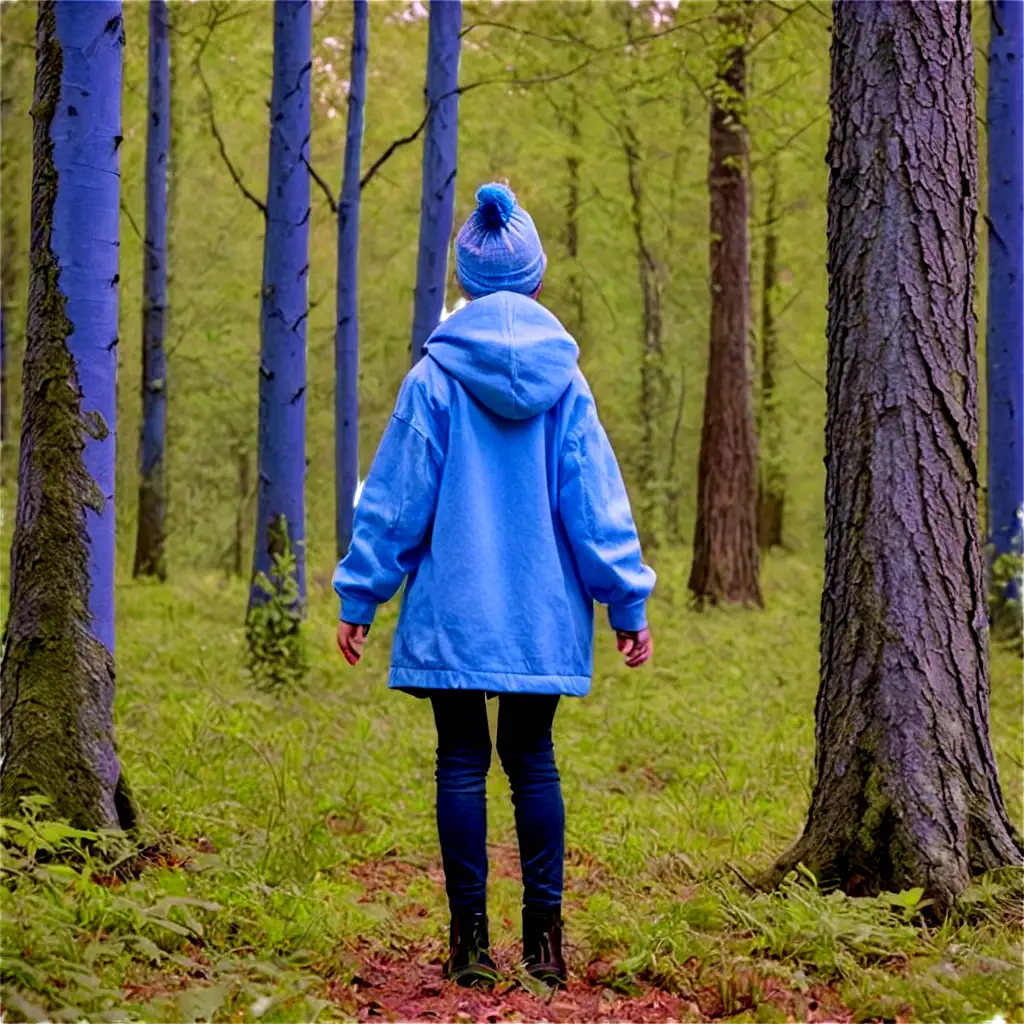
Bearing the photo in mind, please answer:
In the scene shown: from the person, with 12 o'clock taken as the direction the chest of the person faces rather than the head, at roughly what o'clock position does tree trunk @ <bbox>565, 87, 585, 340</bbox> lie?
The tree trunk is roughly at 12 o'clock from the person.

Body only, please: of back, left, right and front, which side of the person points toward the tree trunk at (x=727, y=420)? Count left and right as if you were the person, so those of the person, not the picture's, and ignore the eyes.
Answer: front

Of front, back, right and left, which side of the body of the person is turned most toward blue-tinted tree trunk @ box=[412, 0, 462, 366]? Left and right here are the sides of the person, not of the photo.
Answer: front

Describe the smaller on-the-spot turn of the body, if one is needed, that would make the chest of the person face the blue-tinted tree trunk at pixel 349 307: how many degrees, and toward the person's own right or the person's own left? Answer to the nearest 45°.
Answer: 0° — they already face it

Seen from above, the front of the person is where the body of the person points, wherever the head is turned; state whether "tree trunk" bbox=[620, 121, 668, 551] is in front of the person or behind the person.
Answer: in front

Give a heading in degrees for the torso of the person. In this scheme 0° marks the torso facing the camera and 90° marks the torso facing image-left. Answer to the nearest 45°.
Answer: approximately 180°

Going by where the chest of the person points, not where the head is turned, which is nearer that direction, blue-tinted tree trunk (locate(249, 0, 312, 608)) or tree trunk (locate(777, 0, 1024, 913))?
the blue-tinted tree trunk

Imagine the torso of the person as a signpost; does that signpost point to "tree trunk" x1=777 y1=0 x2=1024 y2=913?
no

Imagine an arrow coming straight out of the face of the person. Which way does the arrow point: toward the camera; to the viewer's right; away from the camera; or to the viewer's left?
away from the camera

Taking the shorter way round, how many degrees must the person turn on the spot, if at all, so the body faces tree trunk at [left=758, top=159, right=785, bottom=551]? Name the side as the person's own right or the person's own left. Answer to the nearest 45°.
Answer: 0° — they already face it

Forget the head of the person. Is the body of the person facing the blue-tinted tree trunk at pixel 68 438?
no

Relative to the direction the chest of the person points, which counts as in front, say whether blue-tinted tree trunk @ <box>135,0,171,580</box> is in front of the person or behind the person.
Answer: in front

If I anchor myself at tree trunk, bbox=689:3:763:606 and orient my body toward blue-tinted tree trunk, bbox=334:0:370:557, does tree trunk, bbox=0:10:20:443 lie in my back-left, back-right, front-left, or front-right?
front-right
